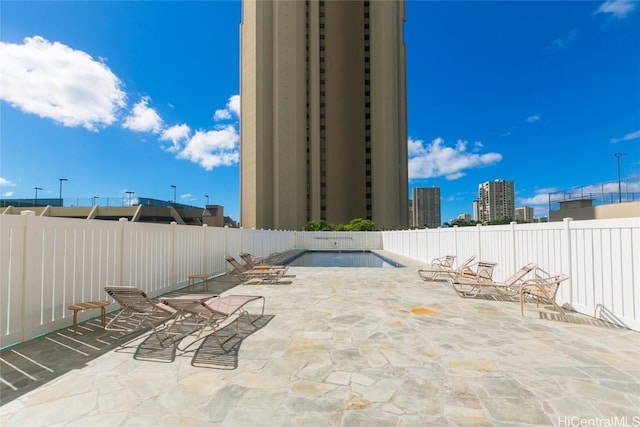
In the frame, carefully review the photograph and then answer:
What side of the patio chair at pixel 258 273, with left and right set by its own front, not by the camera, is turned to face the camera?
right

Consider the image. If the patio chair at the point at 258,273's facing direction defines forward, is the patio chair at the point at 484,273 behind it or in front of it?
in front

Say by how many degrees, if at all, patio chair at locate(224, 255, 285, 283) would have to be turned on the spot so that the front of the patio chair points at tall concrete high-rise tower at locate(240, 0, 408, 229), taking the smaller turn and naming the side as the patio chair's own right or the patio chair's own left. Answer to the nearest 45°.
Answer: approximately 90° to the patio chair's own left

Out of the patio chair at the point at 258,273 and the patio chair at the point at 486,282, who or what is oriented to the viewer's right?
the patio chair at the point at 258,273

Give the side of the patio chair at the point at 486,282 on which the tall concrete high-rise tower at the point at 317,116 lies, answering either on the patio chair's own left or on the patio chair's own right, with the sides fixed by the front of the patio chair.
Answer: on the patio chair's own right

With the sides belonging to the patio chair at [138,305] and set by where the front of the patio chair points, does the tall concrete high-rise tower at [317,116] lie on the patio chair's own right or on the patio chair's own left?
on the patio chair's own left

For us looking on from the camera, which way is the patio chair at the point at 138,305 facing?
facing the viewer and to the right of the viewer

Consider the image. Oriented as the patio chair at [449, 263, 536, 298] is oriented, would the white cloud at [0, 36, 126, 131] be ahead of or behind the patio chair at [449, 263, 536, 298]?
ahead

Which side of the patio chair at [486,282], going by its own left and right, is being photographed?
left

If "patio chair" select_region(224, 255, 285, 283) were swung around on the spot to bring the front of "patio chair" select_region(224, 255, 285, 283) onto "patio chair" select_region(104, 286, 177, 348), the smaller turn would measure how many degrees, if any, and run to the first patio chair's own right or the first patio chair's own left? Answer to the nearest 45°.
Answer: approximately 90° to the first patio chair's own right

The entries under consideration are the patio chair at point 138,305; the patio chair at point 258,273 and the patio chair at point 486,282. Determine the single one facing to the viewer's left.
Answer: the patio chair at point 486,282

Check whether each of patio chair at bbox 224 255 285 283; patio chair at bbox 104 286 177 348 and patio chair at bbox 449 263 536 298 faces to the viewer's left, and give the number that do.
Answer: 1

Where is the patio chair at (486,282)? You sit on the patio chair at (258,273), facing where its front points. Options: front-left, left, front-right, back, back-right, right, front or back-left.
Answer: front-right
